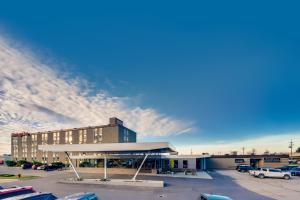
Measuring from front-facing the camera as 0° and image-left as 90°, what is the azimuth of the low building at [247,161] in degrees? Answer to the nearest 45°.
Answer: approximately 0°

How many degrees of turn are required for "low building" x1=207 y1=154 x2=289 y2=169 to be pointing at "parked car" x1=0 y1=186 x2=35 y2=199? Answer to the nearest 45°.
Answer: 0° — it already faces it
